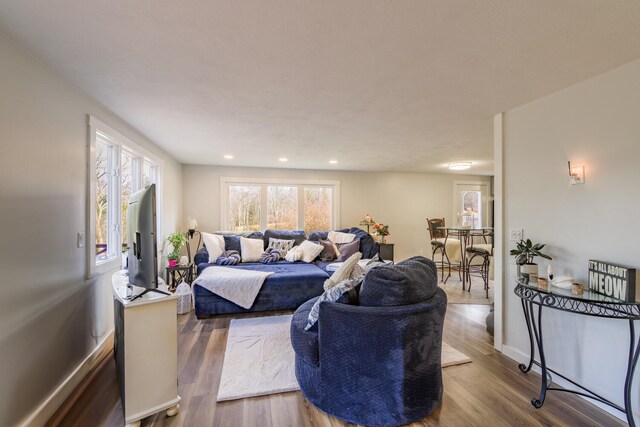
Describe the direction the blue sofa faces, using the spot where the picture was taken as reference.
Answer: facing the viewer

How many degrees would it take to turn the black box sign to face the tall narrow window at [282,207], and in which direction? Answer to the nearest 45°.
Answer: approximately 45° to its right

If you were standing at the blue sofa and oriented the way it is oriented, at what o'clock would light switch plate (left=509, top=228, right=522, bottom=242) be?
The light switch plate is roughly at 10 o'clock from the blue sofa.

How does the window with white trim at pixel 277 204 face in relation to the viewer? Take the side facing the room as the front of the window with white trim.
toward the camera

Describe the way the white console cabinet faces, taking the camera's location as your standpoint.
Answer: facing to the right of the viewer

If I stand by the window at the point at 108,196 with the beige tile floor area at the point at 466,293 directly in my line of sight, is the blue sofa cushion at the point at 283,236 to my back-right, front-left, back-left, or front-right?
front-left

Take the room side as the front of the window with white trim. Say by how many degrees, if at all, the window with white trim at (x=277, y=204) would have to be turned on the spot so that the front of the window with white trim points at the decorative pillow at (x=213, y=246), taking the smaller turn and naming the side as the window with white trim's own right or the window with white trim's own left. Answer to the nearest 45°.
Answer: approximately 45° to the window with white trim's own right

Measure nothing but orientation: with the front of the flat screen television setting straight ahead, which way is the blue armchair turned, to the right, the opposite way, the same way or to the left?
to the left

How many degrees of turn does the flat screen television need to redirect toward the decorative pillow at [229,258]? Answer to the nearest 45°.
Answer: approximately 45° to its left

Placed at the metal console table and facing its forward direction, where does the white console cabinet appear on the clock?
The white console cabinet is roughly at 12 o'clock from the metal console table.

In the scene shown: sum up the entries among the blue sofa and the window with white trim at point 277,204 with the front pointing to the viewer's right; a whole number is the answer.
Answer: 0

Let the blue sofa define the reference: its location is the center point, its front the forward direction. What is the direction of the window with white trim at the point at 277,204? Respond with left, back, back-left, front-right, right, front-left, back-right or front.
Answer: back

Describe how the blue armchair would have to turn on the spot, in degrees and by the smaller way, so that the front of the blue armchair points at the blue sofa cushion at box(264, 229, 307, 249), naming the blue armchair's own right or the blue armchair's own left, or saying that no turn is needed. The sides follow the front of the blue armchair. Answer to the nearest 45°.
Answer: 0° — it already faces it

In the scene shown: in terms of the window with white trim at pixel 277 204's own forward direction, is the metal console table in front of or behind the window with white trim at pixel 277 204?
in front

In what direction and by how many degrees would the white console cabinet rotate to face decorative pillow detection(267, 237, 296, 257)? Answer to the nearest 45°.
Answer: approximately 45° to its left

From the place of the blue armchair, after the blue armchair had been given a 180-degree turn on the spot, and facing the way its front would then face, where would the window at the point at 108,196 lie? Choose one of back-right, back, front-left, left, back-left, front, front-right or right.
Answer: back-right

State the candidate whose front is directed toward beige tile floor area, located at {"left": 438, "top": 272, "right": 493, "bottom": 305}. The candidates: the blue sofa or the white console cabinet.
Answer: the white console cabinet

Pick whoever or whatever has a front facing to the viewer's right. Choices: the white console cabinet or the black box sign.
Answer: the white console cabinet
